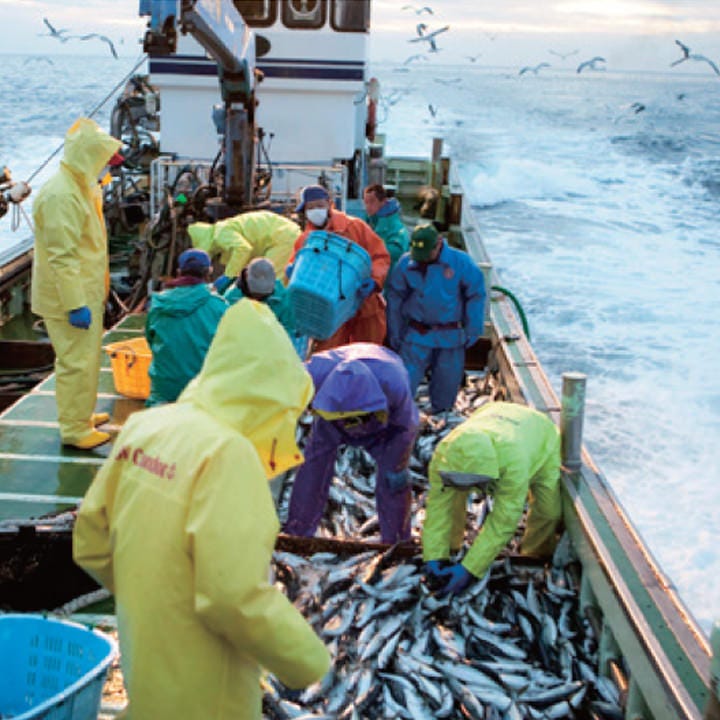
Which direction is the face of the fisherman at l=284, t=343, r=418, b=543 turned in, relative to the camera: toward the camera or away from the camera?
toward the camera

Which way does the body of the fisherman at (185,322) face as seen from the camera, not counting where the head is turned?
away from the camera

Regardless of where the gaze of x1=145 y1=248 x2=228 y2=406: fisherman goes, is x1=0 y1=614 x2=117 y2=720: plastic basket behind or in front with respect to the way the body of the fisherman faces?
behind

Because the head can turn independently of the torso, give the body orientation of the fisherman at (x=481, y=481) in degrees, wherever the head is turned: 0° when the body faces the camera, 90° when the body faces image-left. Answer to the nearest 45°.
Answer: approximately 45°

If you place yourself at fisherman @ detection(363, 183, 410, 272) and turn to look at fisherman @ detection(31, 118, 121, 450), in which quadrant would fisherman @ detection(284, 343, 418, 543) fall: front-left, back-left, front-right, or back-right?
front-left

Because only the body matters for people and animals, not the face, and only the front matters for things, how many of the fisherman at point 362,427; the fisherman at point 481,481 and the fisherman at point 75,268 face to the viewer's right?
1

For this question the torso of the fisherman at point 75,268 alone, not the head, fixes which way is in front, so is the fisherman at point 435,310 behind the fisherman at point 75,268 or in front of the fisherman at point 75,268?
in front

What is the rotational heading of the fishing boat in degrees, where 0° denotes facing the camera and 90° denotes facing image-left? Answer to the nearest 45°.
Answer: approximately 0°

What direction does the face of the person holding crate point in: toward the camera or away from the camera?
toward the camera

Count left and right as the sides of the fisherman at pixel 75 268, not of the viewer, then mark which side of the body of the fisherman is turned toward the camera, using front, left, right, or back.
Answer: right

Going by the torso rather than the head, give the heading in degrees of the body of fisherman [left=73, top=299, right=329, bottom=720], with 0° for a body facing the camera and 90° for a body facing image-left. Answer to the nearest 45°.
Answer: approximately 225°

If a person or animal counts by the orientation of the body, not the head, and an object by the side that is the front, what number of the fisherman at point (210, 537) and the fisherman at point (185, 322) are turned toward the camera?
0

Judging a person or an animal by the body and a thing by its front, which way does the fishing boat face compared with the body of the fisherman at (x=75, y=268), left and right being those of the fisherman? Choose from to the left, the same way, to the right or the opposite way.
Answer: to the right

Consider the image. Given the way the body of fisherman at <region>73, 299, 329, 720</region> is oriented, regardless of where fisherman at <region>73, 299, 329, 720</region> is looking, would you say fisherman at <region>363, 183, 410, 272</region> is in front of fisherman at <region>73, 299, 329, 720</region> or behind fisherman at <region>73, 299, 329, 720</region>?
in front
